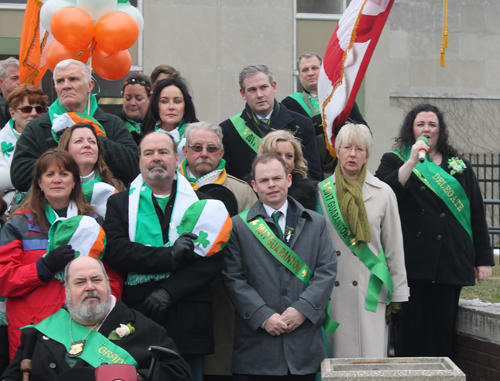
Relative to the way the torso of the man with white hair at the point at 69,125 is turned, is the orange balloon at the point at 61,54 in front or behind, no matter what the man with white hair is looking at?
behind

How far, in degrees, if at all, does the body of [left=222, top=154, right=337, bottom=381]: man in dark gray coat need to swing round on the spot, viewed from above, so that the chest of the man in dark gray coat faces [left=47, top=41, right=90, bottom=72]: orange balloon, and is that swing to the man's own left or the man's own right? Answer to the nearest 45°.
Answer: approximately 135° to the man's own right

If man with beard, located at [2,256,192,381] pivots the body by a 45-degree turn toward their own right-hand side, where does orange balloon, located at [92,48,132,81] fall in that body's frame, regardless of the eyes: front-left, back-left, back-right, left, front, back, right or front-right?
back-right

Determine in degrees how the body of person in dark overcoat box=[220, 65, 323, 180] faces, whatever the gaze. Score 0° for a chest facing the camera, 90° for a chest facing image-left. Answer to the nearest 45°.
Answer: approximately 0°

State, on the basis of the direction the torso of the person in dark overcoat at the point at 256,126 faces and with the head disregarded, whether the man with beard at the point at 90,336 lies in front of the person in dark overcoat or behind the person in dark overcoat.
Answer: in front

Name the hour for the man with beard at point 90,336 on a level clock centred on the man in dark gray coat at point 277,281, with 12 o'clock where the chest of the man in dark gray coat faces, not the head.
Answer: The man with beard is roughly at 2 o'clock from the man in dark gray coat.

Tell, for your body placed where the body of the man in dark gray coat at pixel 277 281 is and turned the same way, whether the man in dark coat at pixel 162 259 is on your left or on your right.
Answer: on your right
